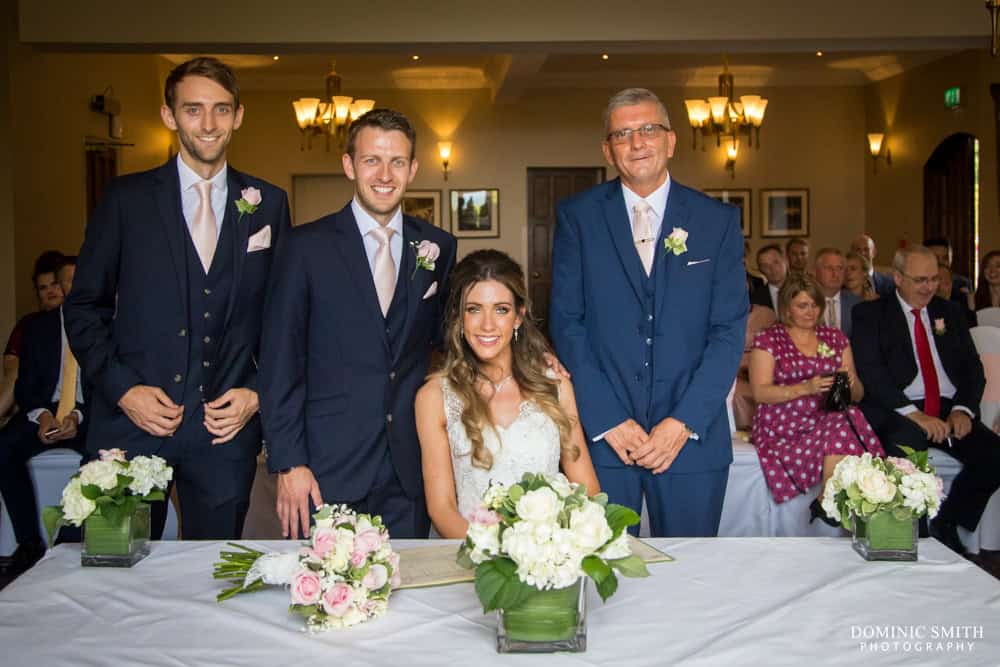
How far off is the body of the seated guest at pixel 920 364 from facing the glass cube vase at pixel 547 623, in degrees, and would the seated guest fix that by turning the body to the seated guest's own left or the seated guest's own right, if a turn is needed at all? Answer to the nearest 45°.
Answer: approximately 45° to the seated guest's own right

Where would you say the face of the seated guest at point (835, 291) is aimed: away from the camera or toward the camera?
toward the camera

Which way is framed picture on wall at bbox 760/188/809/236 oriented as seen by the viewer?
toward the camera

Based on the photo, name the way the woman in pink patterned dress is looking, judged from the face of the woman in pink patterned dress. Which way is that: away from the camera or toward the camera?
toward the camera

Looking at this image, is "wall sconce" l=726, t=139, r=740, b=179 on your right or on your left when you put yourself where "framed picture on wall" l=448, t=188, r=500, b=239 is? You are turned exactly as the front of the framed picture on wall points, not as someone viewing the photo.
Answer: on your left

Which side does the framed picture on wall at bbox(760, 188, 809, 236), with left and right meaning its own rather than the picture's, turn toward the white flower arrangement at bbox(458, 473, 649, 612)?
front

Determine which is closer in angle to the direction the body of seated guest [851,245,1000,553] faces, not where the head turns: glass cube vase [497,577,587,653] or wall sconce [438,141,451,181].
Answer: the glass cube vase

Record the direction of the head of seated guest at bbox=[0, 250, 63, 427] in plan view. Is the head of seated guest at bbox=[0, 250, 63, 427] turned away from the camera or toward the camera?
toward the camera

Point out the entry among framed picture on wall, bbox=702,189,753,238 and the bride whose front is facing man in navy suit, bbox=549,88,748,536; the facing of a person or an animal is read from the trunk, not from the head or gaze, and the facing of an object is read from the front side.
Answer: the framed picture on wall

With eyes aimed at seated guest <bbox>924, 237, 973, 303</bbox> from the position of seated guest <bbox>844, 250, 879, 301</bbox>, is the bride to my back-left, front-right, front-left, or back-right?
back-right

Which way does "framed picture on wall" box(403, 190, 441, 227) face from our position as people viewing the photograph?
facing the viewer

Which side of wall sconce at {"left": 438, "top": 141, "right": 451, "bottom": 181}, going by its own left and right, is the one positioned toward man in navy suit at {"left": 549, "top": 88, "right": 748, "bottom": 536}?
front

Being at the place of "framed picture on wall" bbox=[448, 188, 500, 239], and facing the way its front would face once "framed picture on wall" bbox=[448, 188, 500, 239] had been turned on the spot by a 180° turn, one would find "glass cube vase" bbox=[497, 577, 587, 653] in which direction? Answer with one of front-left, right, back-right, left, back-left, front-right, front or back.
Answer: back

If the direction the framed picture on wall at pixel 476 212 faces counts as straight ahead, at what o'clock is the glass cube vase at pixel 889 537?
The glass cube vase is roughly at 12 o'clock from the framed picture on wall.

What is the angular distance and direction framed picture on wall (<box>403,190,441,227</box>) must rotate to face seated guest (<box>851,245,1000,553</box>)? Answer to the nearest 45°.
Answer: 0° — it already faces them

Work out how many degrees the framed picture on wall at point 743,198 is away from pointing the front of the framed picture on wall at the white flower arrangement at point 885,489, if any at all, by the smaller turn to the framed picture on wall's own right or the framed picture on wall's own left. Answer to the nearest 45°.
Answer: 0° — it already faces it
